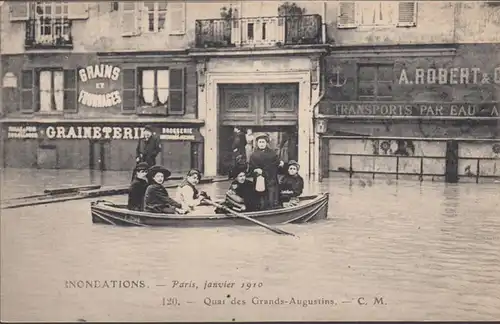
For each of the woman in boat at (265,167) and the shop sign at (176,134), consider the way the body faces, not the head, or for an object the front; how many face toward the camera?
2

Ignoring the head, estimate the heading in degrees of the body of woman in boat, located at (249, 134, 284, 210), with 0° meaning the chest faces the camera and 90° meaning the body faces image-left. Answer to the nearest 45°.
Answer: approximately 0°

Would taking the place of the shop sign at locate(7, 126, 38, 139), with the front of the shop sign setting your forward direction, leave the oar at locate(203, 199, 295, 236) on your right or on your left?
on your left

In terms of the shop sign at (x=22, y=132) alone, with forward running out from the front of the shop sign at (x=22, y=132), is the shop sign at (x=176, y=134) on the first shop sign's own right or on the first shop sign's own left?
on the first shop sign's own left

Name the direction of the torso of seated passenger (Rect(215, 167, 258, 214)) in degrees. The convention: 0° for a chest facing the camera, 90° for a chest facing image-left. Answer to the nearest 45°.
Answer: approximately 45°

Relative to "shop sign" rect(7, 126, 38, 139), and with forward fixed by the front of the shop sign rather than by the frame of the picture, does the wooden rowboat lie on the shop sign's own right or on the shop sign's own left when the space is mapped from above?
on the shop sign's own left
